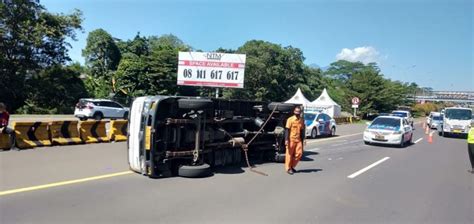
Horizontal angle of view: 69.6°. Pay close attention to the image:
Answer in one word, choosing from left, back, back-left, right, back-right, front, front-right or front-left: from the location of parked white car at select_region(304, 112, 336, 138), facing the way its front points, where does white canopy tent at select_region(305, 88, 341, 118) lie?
back-right

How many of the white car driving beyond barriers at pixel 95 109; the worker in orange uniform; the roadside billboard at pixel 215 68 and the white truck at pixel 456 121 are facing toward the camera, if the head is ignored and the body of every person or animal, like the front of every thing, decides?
3

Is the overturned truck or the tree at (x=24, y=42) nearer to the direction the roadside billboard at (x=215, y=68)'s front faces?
the overturned truck

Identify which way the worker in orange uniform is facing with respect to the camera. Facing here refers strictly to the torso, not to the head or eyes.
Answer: toward the camera

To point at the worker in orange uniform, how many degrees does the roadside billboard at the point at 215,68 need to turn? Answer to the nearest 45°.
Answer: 0° — it already faces them

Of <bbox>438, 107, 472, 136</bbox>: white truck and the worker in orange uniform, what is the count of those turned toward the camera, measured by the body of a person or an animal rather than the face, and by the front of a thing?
2

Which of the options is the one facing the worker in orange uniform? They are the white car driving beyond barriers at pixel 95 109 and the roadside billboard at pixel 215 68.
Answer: the roadside billboard

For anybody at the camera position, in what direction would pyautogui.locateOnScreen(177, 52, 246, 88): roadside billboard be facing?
facing the viewer

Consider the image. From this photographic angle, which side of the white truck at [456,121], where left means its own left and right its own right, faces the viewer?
front

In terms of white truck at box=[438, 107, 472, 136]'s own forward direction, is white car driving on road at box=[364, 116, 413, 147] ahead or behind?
ahead

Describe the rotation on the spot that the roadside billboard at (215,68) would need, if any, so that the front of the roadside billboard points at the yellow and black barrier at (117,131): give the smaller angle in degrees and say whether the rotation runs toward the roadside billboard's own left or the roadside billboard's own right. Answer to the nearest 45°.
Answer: approximately 45° to the roadside billboard's own right
